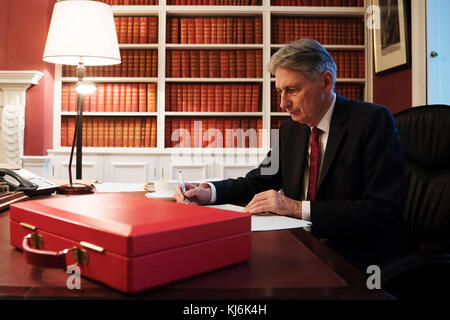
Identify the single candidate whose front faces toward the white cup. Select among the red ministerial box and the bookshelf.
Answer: the bookshelf

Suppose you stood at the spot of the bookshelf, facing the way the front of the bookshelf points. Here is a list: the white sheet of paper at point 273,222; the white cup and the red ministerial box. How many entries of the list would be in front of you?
3

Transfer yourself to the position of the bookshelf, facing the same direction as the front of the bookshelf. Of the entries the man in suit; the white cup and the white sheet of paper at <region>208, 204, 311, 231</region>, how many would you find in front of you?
3

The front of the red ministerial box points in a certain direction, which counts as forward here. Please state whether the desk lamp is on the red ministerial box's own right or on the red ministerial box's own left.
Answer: on the red ministerial box's own right

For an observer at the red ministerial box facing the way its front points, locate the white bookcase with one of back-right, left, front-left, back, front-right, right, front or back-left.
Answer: back-right
